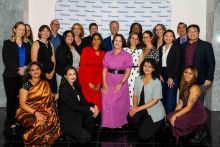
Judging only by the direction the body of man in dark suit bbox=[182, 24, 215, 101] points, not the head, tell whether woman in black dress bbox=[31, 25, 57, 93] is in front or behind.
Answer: in front

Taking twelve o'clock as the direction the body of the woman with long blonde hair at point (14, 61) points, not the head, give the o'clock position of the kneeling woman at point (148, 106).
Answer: The kneeling woman is roughly at 11 o'clock from the woman with long blonde hair.

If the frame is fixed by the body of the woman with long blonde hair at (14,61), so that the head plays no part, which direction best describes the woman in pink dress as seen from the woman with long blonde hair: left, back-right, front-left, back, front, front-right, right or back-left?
front-left

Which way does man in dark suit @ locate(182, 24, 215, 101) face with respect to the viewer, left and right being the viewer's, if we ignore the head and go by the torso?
facing the viewer and to the left of the viewer

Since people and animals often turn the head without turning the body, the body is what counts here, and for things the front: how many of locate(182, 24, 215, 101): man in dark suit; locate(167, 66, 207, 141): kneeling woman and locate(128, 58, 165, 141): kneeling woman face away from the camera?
0

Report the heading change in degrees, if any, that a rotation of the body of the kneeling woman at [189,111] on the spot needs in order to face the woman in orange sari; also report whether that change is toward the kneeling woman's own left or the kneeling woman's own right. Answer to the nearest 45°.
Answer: approximately 45° to the kneeling woman's own right

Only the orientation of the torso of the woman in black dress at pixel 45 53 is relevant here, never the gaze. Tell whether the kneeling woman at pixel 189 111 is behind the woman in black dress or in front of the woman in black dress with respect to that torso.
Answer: in front

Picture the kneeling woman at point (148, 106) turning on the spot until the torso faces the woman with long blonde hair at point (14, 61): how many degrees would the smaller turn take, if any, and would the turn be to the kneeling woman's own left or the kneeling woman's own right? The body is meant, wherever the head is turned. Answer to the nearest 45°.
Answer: approximately 45° to the kneeling woman's own right

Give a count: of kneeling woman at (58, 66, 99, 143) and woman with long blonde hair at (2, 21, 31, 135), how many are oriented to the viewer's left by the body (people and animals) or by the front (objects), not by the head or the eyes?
0

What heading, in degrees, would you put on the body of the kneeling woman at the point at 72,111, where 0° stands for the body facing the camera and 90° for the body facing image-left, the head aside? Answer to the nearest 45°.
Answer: approximately 315°

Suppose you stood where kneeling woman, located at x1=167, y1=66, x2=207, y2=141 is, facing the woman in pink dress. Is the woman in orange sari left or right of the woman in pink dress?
left

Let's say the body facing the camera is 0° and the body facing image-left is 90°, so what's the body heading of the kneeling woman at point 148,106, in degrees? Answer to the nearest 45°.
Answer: approximately 45°

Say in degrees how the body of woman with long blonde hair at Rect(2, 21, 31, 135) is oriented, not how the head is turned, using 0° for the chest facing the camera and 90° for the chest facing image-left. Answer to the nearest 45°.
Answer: approximately 315°
